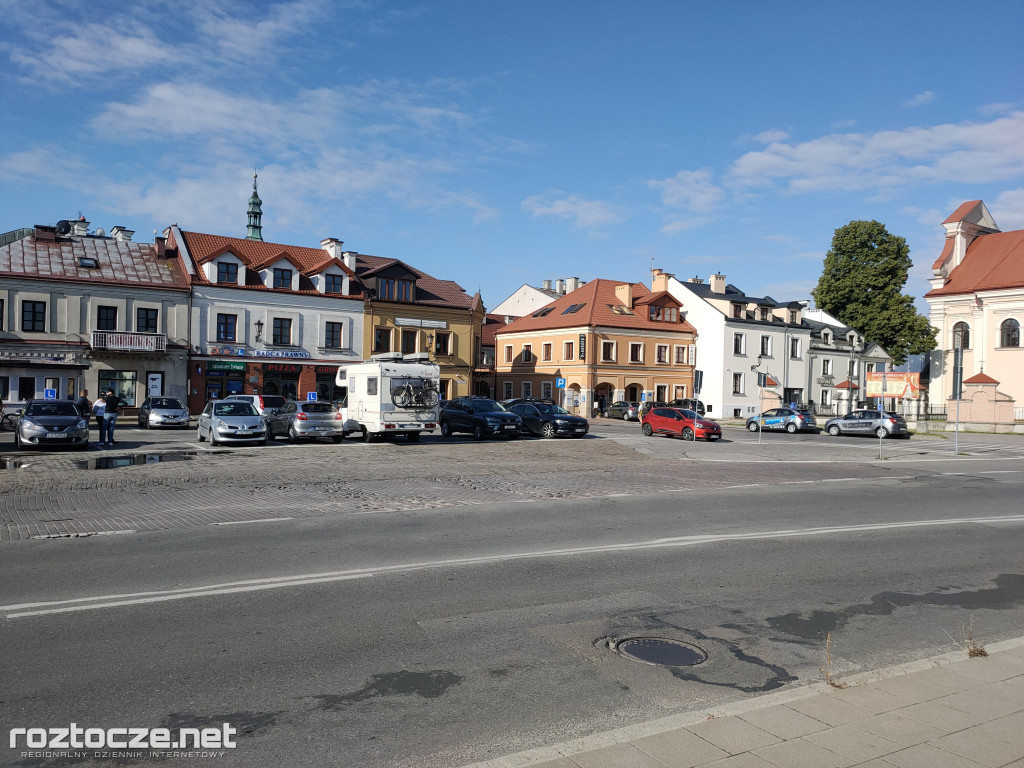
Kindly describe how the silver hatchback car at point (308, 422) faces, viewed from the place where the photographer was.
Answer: facing away from the viewer and to the left of the viewer

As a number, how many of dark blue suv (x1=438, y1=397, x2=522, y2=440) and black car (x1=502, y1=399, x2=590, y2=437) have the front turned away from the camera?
0

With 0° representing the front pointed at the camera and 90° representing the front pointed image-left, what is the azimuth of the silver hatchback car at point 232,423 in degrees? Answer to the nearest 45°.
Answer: approximately 315°

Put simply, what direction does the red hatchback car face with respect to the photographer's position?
facing the viewer and to the right of the viewer

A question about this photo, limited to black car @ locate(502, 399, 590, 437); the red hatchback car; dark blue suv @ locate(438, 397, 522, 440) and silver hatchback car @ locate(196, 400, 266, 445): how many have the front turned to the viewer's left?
0

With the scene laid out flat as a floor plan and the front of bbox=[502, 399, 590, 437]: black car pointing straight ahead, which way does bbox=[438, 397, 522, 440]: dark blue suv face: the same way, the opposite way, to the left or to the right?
the same way

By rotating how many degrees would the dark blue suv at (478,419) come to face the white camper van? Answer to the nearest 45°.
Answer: approximately 90° to its right

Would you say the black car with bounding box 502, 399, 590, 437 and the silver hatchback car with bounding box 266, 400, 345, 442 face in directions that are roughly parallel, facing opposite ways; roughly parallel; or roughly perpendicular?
roughly parallel, facing opposite ways

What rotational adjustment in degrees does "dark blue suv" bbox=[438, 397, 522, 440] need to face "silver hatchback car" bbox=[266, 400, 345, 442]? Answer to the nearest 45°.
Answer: approximately 90° to its right

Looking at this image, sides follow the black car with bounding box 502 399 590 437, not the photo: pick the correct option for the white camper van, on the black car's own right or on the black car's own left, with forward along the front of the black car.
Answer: on the black car's own right

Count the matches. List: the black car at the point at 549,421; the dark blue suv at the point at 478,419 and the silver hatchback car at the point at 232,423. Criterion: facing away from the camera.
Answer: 0

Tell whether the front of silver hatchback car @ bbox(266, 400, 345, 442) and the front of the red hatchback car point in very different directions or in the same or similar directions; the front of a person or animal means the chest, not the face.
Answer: very different directions
